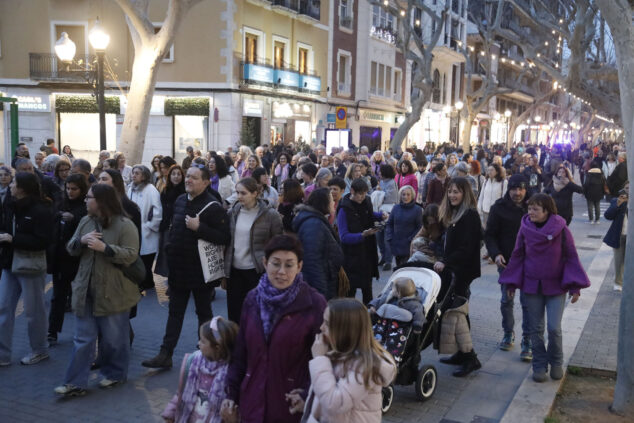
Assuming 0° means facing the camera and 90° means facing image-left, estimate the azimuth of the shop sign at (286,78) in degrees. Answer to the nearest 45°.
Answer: approximately 315°

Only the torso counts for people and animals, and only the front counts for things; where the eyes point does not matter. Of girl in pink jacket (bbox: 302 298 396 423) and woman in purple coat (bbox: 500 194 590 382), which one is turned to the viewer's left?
the girl in pink jacket

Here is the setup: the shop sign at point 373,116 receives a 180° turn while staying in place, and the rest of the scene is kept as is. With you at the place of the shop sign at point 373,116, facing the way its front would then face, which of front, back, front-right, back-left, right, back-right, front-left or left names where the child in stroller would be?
back-left

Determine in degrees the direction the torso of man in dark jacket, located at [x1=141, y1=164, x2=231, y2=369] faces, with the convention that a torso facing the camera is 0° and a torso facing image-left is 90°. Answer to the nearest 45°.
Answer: approximately 45°

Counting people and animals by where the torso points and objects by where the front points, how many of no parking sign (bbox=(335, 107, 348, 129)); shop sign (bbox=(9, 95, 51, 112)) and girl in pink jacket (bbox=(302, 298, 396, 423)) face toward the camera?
2

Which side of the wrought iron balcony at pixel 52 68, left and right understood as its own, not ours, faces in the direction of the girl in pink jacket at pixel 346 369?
front

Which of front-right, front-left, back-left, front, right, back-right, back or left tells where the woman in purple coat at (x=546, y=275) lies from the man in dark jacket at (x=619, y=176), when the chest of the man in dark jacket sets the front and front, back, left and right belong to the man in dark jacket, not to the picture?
left

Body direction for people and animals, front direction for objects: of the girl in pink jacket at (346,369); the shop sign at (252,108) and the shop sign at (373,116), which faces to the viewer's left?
the girl in pink jacket

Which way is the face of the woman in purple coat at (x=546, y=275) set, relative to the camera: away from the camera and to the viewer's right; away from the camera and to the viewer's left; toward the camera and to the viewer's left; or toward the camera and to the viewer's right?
toward the camera and to the viewer's left

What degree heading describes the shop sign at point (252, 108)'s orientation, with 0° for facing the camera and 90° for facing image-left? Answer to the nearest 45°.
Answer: approximately 315°

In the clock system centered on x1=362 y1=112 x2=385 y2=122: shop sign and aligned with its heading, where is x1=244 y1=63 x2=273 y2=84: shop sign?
x1=244 y1=63 x2=273 y2=84: shop sign is roughly at 2 o'clock from x1=362 y1=112 x2=385 y2=122: shop sign.
